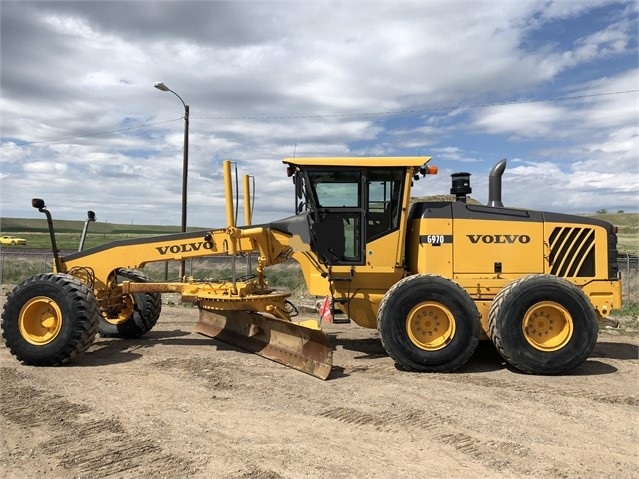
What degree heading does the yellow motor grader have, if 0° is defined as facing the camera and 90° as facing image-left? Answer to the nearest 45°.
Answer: approximately 90°
